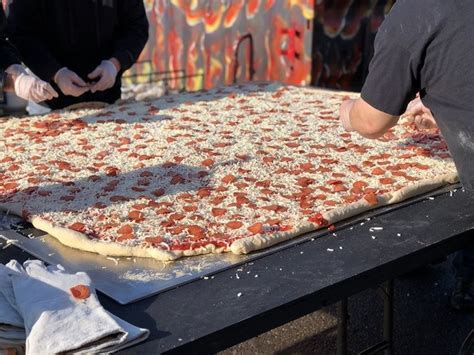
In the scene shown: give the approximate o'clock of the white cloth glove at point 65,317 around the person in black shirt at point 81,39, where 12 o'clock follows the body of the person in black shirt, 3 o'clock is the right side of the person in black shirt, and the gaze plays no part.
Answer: The white cloth glove is roughly at 12 o'clock from the person in black shirt.

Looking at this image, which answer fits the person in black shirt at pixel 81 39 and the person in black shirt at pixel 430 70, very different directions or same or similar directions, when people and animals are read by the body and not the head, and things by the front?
very different directions

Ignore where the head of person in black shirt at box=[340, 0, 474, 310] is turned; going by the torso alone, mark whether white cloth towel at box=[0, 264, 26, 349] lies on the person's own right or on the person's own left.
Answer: on the person's own left

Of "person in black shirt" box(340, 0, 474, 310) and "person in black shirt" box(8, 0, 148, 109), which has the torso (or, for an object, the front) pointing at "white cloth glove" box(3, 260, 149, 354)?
"person in black shirt" box(8, 0, 148, 109)

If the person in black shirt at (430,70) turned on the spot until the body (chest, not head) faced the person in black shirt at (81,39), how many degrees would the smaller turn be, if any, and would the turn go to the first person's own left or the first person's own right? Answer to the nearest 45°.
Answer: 0° — they already face them

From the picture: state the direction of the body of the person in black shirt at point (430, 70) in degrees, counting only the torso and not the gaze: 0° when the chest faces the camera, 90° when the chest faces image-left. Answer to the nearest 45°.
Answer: approximately 135°

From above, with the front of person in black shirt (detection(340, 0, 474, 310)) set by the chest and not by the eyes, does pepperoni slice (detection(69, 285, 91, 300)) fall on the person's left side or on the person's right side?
on the person's left side

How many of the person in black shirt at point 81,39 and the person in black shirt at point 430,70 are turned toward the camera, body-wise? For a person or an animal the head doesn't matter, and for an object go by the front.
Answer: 1

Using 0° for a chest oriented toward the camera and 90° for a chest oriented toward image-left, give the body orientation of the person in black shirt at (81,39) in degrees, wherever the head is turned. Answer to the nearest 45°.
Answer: approximately 0°

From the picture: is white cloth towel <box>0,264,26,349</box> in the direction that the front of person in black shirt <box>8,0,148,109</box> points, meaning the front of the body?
yes
